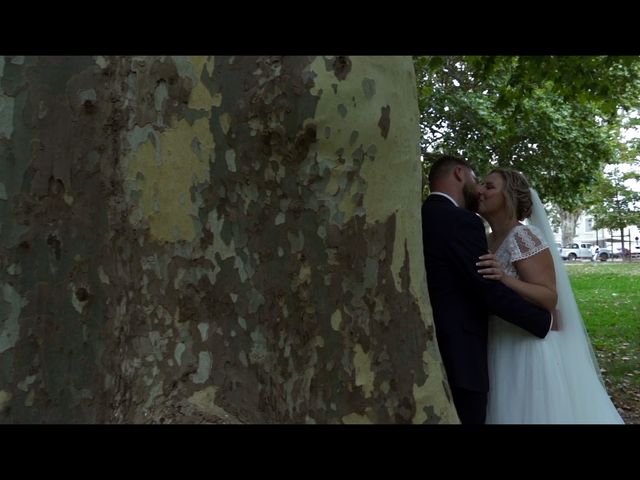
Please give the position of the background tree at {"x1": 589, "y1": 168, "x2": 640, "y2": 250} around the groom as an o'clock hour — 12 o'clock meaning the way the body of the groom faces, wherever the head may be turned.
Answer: The background tree is roughly at 11 o'clock from the groom.

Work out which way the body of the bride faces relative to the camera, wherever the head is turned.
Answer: to the viewer's left

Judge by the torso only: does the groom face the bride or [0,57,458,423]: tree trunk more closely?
the bride

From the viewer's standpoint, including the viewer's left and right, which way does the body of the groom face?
facing away from the viewer and to the right of the viewer

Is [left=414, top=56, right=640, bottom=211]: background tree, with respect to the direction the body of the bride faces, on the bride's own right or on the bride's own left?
on the bride's own right

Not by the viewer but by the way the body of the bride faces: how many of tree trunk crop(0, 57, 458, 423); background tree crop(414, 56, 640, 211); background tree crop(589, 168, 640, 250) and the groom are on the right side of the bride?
2

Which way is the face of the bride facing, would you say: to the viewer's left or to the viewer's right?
to the viewer's left

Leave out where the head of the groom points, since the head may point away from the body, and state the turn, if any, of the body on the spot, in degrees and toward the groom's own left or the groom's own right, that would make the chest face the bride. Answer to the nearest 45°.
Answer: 0° — they already face them

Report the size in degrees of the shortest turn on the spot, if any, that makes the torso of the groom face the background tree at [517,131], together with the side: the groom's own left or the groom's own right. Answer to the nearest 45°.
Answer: approximately 45° to the groom's own left

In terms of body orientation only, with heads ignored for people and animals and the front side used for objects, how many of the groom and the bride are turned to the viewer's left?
1
